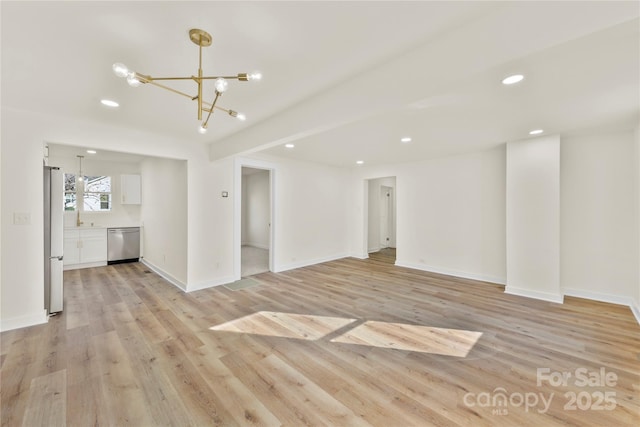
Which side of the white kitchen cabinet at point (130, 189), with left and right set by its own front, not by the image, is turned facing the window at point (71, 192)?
right

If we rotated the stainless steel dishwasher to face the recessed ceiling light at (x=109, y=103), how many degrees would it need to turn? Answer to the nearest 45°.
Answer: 0° — it already faces it

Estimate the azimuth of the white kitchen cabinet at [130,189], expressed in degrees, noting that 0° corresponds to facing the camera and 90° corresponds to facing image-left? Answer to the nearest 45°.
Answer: approximately 0°

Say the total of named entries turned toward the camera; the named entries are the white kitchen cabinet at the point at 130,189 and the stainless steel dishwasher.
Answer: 2

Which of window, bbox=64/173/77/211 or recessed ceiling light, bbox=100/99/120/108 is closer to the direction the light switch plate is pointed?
the recessed ceiling light

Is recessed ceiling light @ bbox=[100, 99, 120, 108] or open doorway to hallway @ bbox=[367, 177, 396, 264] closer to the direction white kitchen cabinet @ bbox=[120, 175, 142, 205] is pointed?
the recessed ceiling light

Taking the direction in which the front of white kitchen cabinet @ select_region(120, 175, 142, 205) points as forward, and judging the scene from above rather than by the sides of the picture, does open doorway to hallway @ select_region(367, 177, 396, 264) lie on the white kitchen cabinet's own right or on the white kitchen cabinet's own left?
on the white kitchen cabinet's own left

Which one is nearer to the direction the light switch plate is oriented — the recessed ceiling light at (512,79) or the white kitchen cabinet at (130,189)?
the recessed ceiling light
